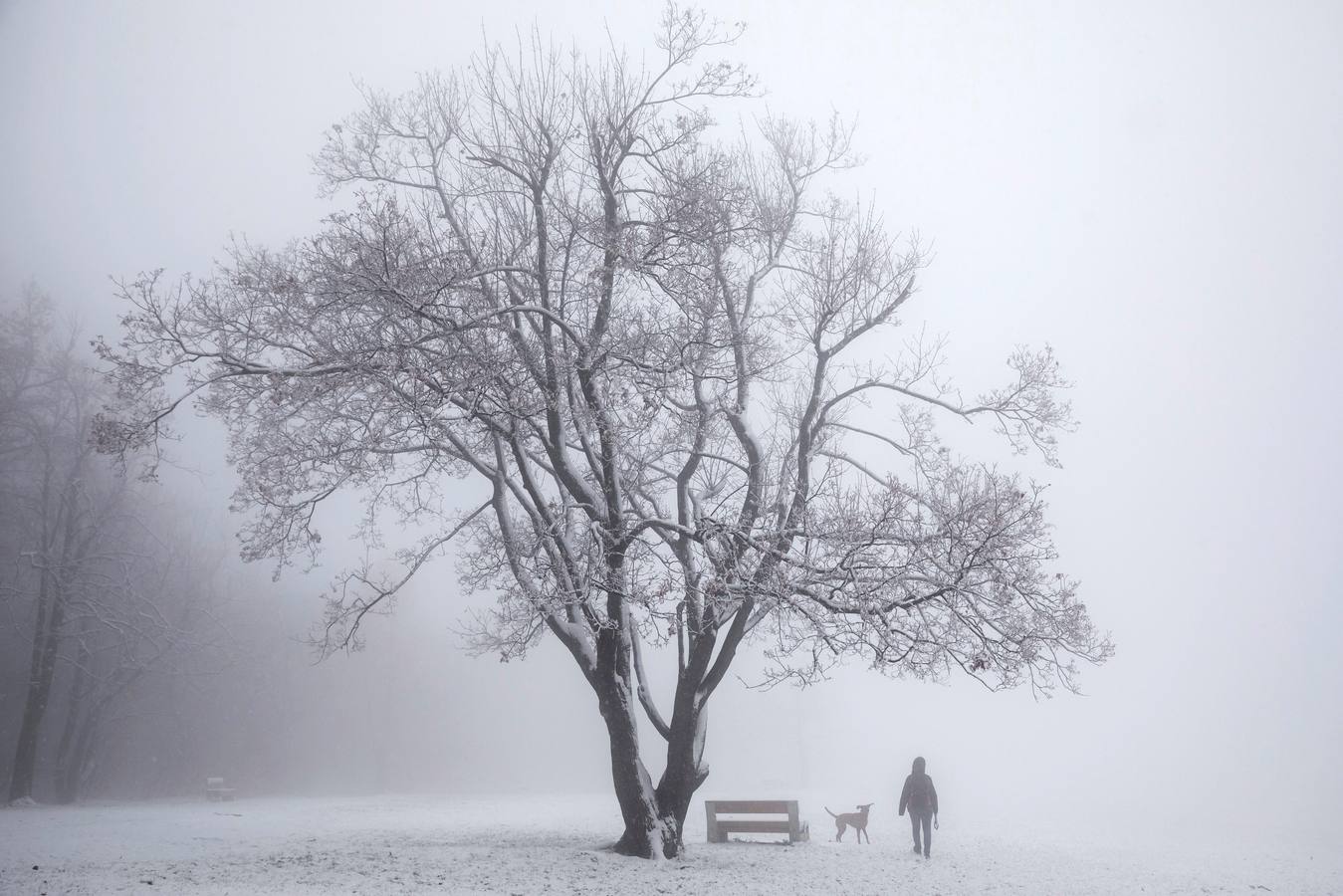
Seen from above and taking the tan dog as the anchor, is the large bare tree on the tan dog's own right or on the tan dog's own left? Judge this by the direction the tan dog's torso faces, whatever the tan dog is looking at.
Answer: on the tan dog's own right

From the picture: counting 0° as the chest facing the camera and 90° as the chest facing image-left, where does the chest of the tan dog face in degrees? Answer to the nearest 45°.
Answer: approximately 270°

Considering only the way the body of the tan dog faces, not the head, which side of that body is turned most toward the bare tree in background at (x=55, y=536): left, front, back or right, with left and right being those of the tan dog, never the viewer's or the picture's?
back

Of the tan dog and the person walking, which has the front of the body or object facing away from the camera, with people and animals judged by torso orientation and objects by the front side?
the person walking

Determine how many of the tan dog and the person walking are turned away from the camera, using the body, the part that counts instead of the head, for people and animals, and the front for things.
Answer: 1

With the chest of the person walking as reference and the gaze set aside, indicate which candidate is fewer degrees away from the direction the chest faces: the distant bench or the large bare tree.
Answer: the distant bench

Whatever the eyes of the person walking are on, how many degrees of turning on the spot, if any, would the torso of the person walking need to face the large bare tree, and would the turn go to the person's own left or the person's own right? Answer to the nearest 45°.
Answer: approximately 135° to the person's own left

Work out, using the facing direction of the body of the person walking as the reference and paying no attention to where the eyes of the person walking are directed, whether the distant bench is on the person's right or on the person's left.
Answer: on the person's left

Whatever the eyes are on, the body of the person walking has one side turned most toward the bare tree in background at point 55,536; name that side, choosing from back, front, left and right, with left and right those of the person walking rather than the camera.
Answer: left

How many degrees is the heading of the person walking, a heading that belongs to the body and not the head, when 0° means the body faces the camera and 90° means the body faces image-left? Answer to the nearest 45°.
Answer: approximately 180°
